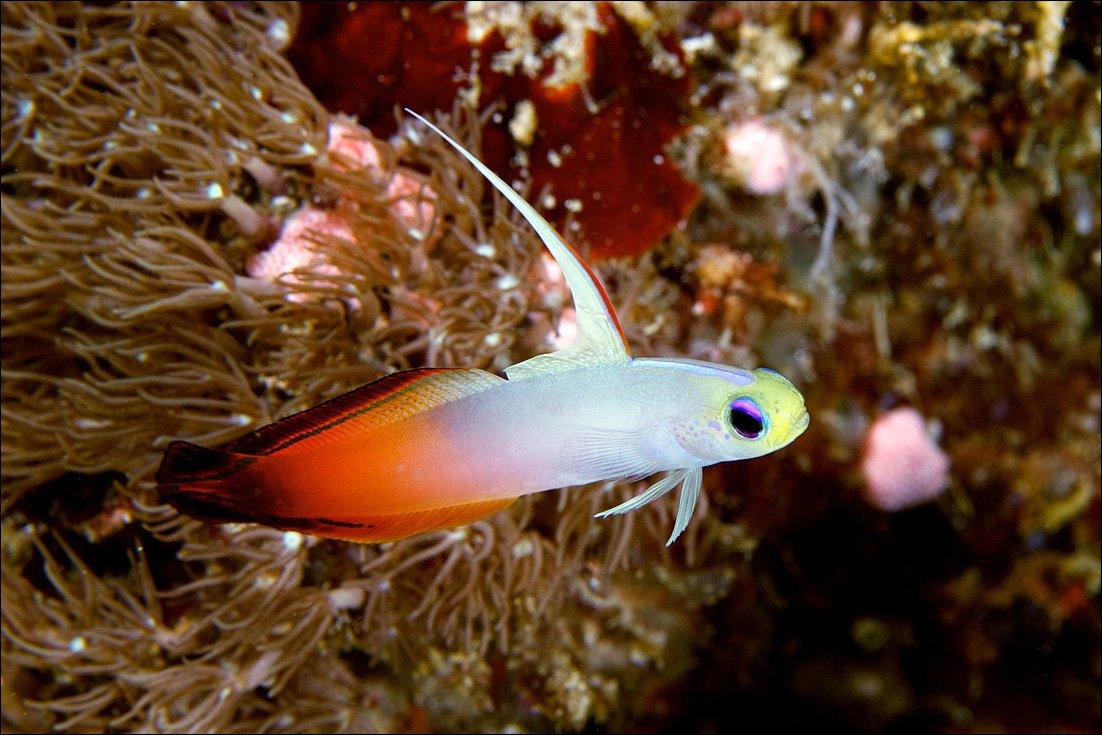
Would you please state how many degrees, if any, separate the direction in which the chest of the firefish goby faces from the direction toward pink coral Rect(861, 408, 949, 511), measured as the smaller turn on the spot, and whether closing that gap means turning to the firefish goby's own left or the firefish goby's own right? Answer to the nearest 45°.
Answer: approximately 45° to the firefish goby's own left

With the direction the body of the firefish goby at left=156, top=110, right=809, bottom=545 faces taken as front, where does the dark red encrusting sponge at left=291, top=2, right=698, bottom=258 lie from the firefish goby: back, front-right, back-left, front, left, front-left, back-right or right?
left

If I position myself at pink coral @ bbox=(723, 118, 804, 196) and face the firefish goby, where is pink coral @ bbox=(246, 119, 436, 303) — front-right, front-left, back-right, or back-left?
front-right

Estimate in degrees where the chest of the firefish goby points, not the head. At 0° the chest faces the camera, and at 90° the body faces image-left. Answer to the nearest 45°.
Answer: approximately 270°

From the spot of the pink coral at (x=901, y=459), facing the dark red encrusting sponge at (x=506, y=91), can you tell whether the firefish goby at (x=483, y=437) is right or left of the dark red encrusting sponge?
left

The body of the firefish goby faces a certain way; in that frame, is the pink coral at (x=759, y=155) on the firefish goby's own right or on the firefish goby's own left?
on the firefish goby's own left

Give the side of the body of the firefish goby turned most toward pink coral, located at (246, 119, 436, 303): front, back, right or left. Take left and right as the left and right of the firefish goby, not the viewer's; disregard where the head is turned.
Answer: left
